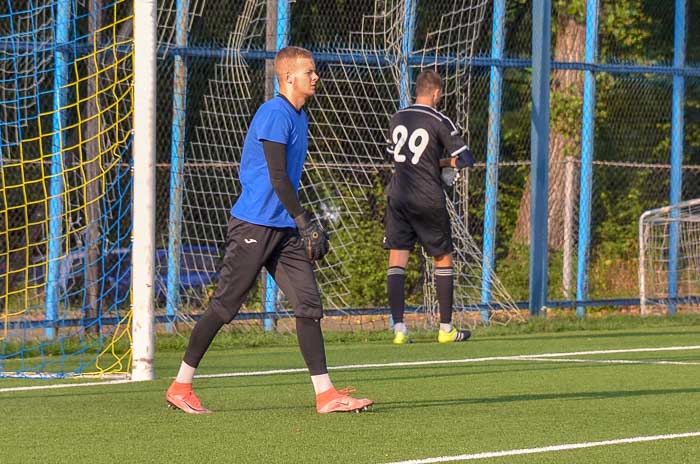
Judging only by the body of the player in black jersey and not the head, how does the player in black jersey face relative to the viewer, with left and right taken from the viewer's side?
facing away from the viewer and to the right of the viewer

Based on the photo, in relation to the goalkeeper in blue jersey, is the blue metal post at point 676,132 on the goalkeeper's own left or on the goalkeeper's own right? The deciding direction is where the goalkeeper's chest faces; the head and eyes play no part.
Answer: on the goalkeeper's own left

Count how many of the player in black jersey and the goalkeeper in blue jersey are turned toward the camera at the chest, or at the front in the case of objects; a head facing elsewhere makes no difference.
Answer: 0

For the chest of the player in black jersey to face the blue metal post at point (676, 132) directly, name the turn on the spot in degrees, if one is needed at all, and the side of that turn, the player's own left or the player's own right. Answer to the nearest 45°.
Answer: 0° — they already face it

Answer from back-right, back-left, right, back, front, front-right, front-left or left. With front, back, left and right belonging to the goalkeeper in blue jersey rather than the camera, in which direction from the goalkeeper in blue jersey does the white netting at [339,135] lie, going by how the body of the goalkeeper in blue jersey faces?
left

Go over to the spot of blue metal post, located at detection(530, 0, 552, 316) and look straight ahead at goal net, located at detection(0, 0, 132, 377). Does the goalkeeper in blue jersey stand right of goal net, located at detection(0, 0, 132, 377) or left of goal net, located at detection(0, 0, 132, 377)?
left

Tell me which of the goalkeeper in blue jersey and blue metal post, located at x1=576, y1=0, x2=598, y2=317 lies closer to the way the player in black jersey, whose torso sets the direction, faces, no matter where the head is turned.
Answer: the blue metal post

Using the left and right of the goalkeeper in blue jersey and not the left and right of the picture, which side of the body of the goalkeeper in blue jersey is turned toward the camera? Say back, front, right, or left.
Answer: right

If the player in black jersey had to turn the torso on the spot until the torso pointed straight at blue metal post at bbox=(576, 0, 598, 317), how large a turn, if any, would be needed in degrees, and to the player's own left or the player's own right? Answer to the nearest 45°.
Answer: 0° — they already face it

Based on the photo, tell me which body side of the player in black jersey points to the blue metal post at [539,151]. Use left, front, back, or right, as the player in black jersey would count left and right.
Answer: front
